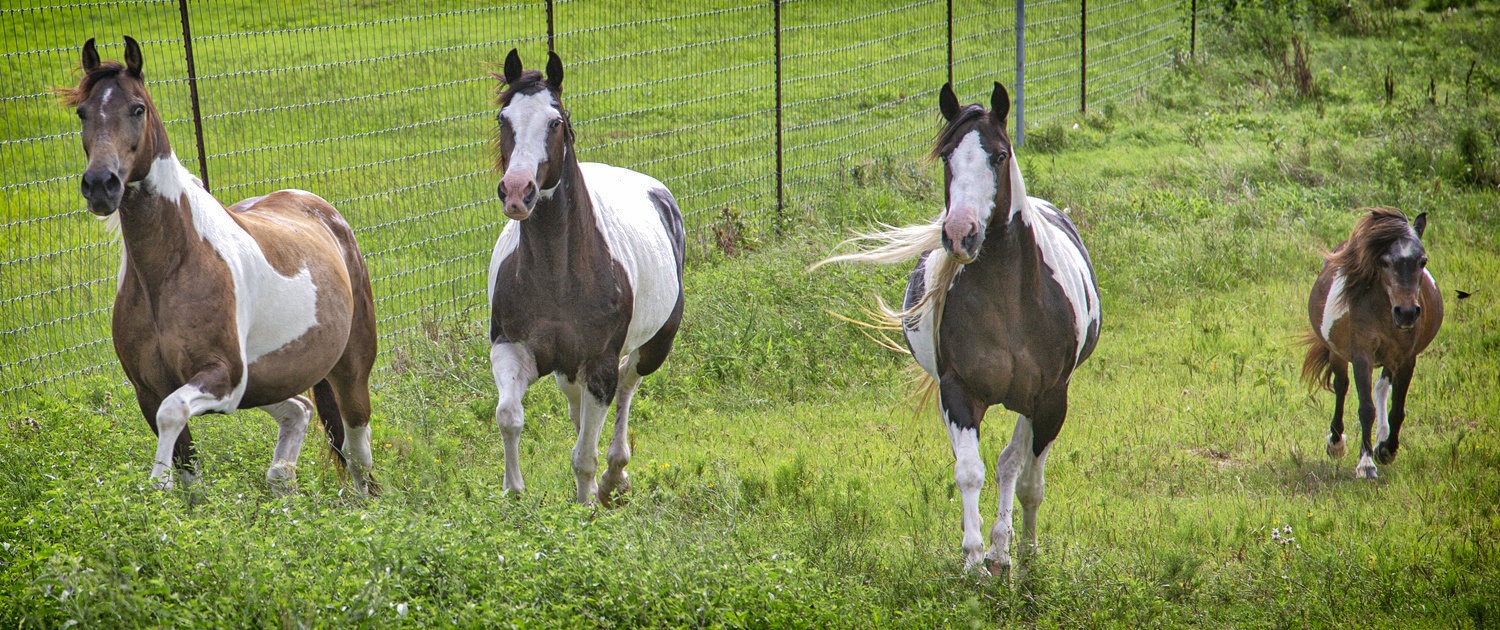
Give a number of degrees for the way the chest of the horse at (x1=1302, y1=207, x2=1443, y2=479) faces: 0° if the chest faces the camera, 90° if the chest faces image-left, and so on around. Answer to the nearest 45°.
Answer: approximately 0°

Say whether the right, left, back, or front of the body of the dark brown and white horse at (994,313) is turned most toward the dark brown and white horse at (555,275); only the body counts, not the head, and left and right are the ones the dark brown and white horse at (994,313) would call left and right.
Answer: right

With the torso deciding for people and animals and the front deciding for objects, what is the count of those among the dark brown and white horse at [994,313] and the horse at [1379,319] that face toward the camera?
2

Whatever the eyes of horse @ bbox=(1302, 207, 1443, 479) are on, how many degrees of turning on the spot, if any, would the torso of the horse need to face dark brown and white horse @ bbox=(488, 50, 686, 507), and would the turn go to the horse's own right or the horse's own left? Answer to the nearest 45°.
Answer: approximately 45° to the horse's own right

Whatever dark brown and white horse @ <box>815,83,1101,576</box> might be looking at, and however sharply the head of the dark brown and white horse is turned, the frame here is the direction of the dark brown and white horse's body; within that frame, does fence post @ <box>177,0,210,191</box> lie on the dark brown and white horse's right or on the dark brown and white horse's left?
on the dark brown and white horse's right

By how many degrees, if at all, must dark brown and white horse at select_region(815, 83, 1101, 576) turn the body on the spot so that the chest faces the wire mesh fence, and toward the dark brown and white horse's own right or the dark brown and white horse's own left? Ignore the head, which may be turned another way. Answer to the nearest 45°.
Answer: approximately 135° to the dark brown and white horse's own right

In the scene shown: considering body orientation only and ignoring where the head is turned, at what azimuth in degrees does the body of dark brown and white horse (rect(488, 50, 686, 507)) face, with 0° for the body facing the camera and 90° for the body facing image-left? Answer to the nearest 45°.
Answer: approximately 45°

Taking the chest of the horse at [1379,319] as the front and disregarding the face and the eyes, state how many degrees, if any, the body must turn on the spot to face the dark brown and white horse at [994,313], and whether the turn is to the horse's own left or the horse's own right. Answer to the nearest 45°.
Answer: approximately 45° to the horse's own right

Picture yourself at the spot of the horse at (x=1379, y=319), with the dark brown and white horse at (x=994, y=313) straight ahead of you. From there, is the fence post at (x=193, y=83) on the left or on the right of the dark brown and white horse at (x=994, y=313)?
right

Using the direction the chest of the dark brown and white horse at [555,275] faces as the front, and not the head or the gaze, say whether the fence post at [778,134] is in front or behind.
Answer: behind
